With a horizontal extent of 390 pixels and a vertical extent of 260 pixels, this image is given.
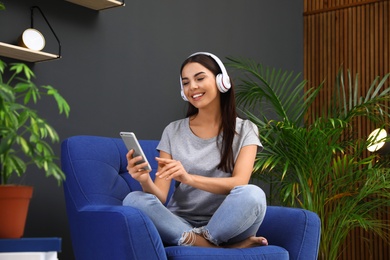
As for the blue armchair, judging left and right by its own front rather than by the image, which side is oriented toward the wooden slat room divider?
left

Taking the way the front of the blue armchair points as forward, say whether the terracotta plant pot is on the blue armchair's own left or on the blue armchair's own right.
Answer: on the blue armchair's own right

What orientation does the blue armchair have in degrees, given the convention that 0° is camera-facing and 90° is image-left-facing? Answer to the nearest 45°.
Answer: approximately 315°
